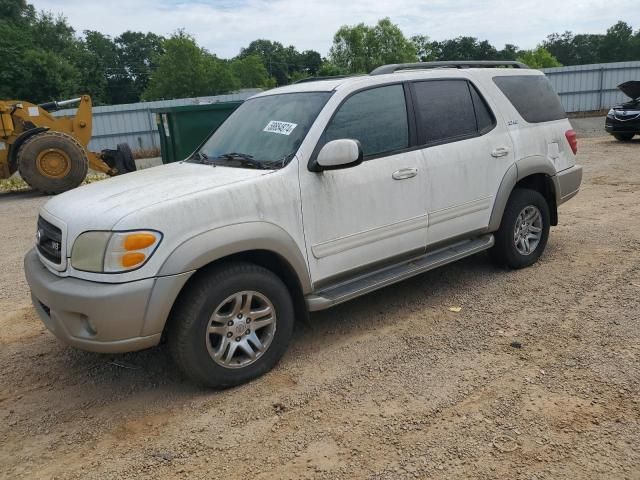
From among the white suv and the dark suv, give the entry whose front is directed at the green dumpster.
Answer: the dark suv

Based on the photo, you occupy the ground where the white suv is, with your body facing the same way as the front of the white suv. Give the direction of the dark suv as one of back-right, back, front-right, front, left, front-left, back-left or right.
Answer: back

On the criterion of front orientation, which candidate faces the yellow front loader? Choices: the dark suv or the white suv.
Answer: the dark suv

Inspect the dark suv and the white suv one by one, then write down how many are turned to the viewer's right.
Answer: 0

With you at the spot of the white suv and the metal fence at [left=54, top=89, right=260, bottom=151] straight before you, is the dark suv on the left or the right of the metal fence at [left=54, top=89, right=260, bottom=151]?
right

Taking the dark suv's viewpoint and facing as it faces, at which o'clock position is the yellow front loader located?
The yellow front loader is roughly at 12 o'clock from the dark suv.

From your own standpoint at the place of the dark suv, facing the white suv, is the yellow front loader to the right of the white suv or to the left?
right

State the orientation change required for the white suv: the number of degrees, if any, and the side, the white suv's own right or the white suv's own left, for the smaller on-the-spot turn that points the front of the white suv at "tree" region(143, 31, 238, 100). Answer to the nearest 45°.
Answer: approximately 135° to the white suv's own right

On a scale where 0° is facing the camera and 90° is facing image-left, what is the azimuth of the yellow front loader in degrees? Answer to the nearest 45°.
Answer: approximately 270°

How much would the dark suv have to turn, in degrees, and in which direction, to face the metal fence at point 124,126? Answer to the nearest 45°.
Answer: approximately 45° to its right

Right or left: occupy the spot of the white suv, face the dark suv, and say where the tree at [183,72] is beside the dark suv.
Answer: left

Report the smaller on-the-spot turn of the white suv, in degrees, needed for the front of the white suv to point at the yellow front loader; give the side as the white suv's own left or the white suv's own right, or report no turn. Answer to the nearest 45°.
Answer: approximately 90° to the white suv's own right
